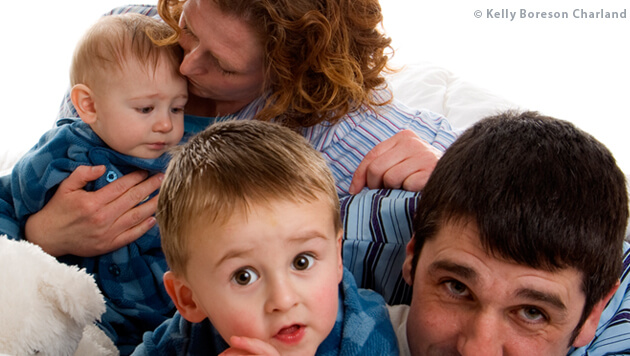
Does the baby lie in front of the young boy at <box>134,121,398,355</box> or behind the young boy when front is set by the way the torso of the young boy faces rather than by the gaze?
behind

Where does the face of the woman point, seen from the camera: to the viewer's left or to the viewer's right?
to the viewer's left

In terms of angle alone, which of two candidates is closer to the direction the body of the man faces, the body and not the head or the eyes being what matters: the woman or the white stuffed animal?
the white stuffed animal

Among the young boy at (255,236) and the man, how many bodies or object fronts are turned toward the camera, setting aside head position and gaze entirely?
2

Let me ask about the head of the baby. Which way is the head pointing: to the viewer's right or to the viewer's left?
to the viewer's right

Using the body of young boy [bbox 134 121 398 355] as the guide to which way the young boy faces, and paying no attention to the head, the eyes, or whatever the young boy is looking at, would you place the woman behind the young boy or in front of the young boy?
behind
